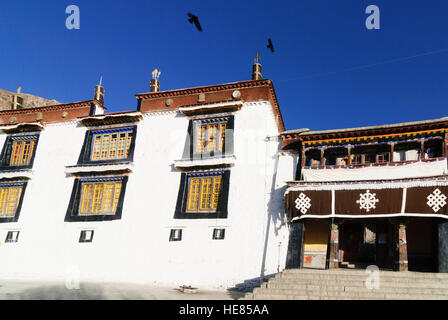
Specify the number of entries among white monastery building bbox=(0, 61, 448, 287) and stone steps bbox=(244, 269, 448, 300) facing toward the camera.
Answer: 2

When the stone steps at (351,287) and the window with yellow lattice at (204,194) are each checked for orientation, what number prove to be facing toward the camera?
2

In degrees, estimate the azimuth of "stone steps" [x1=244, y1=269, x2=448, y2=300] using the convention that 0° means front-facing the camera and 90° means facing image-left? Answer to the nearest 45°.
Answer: approximately 0°

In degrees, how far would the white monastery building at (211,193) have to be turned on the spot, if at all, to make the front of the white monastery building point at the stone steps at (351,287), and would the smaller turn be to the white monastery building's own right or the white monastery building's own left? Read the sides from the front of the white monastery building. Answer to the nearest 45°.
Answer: approximately 45° to the white monastery building's own left

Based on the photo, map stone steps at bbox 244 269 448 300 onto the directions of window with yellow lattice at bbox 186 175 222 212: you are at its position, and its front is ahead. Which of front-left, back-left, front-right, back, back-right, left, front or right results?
front-left
